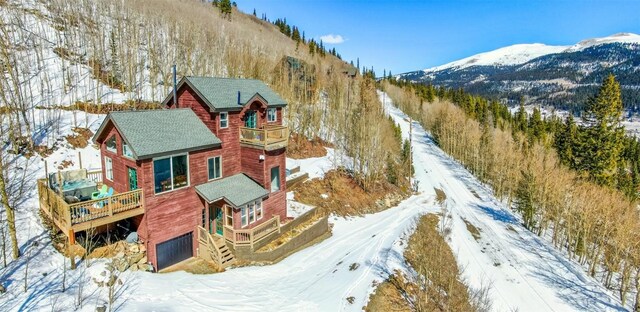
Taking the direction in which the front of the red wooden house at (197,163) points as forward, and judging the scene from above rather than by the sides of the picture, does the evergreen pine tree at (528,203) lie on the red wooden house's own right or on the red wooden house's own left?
on the red wooden house's own left

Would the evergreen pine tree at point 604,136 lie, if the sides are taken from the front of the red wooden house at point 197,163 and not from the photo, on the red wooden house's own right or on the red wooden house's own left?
on the red wooden house's own left
